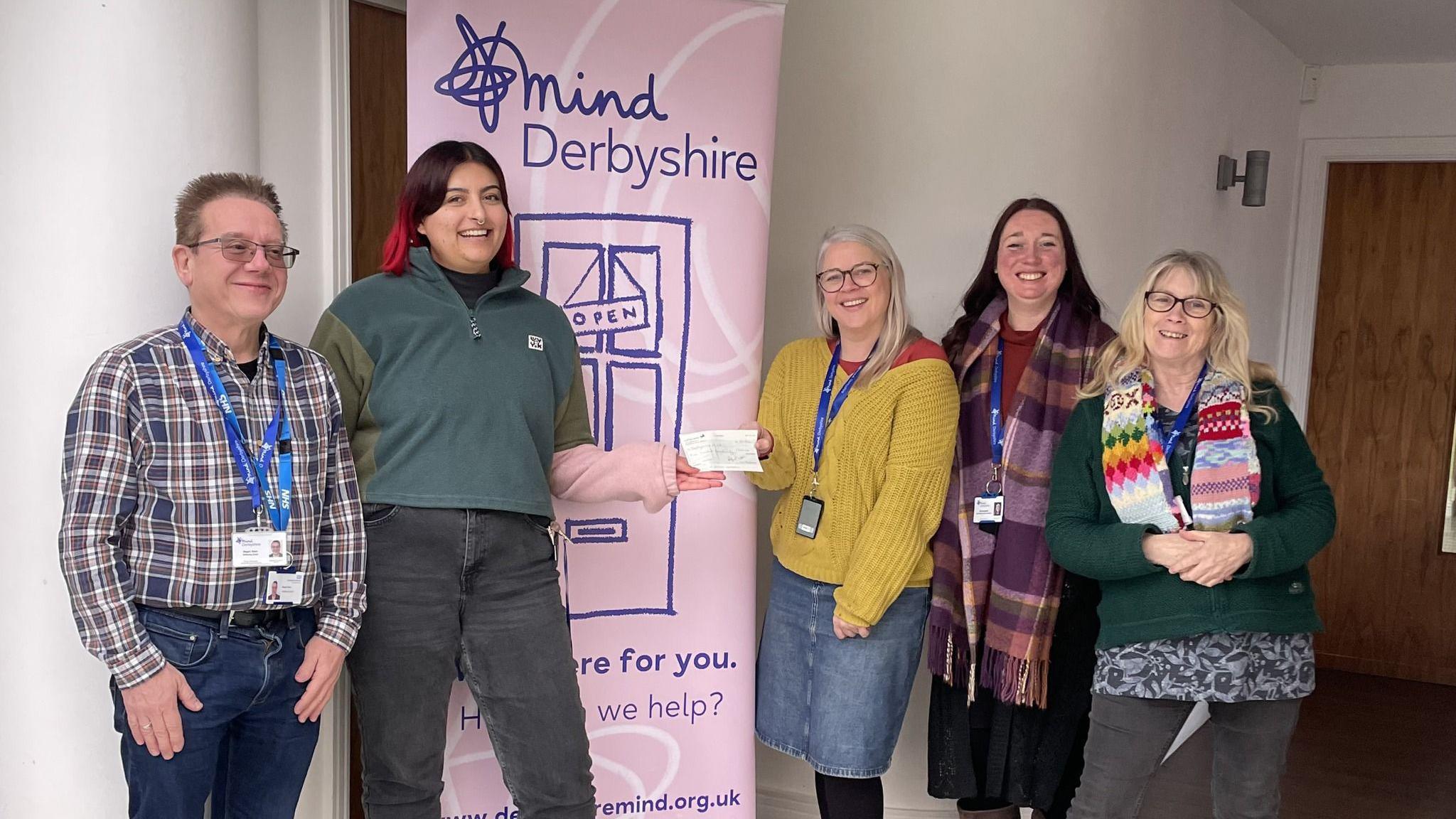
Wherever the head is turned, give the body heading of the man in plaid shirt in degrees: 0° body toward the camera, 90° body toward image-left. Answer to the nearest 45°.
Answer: approximately 315°

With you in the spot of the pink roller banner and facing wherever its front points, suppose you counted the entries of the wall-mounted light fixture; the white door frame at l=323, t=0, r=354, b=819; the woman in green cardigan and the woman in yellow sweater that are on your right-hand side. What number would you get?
1

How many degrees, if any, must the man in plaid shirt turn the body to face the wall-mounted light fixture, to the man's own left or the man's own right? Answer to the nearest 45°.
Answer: approximately 45° to the man's own left

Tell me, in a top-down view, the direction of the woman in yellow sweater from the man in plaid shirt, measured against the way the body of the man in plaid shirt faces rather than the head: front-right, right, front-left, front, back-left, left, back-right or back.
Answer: front-left

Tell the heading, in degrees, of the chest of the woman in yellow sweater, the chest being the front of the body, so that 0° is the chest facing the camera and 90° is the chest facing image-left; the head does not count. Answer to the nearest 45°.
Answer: approximately 45°

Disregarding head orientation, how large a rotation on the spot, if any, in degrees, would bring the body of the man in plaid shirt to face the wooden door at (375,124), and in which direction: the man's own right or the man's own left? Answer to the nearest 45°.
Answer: approximately 135° to the man's own left

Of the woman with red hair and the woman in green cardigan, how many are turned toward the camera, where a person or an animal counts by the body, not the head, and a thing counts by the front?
2

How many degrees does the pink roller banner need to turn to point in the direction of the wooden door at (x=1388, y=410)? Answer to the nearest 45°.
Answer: approximately 135° to its left

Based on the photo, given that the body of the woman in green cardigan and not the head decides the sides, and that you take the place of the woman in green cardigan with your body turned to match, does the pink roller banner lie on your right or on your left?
on your right

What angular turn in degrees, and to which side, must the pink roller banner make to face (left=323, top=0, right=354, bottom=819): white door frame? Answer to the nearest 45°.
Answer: approximately 90° to its right

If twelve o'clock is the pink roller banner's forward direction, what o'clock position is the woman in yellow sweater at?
The woman in yellow sweater is roughly at 10 o'clock from the pink roller banner.

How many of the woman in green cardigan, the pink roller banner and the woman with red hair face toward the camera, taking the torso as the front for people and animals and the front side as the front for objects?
3
